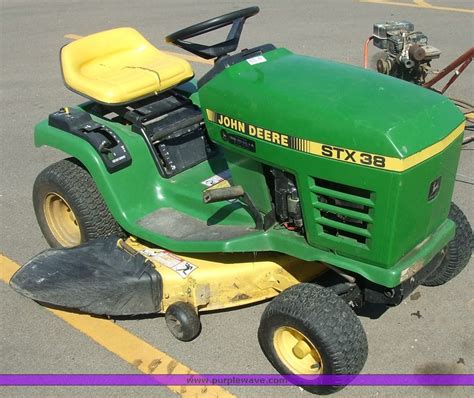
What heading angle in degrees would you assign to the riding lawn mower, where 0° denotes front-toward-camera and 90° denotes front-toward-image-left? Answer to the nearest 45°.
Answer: approximately 315°

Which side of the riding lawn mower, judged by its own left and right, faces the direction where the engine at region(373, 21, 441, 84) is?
left
